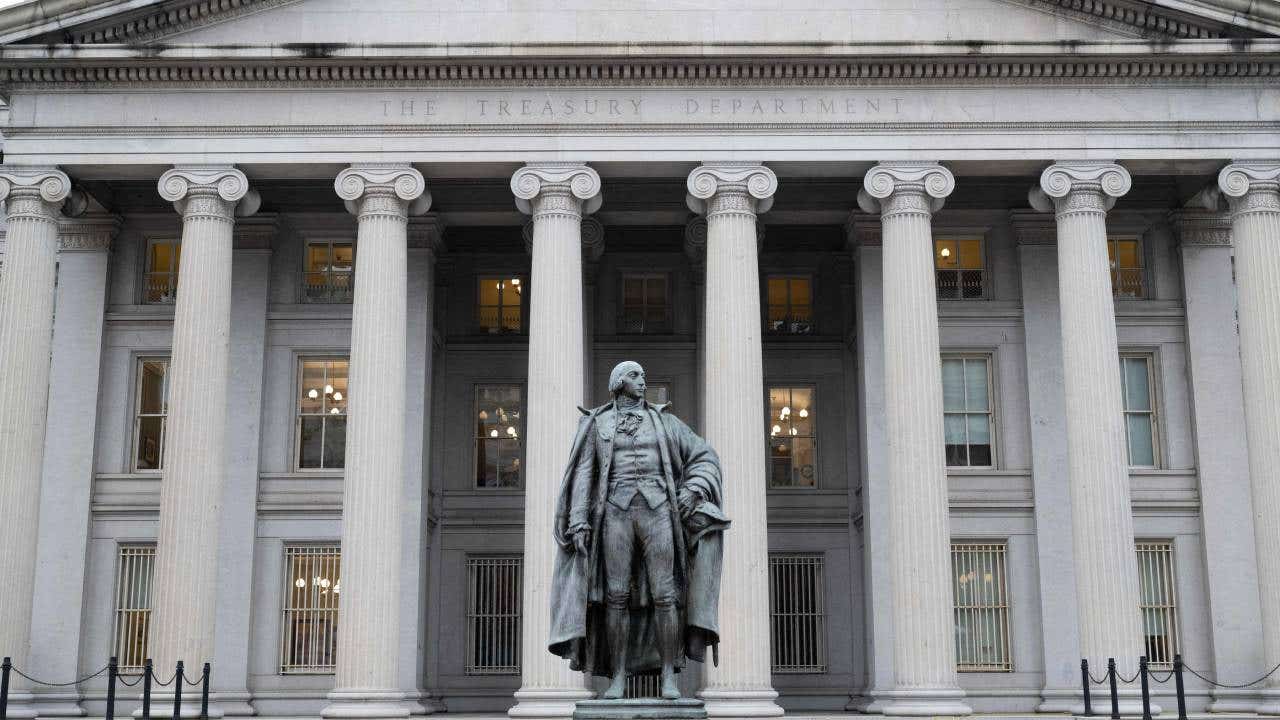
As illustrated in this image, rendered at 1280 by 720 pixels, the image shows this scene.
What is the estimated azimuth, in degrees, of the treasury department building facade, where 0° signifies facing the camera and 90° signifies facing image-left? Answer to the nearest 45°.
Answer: approximately 0°

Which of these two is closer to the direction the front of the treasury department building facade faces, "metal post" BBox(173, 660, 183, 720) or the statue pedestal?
the statue pedestal

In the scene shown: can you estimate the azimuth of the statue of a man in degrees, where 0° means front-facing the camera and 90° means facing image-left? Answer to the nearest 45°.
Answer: approximately 0°

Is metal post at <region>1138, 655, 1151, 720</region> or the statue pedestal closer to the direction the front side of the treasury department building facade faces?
the statue pedestal

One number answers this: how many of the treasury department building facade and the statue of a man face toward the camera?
2

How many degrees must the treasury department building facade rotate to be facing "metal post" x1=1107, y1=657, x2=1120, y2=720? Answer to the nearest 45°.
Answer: approximately 90° to its left

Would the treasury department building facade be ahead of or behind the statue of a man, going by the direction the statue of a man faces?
behind
